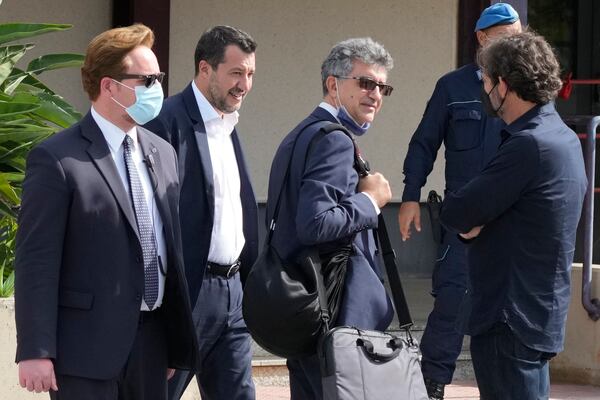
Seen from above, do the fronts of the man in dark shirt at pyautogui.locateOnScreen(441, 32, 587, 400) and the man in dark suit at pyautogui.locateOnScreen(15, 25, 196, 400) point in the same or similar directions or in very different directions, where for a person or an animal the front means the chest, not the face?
very different directions

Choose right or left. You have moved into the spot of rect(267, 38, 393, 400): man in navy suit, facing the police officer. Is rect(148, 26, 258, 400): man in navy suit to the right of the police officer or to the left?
left

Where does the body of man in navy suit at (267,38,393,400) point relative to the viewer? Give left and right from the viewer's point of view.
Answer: facing to the right of the viewer

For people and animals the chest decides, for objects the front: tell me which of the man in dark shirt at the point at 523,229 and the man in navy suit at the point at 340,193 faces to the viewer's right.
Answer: the man in navy suit

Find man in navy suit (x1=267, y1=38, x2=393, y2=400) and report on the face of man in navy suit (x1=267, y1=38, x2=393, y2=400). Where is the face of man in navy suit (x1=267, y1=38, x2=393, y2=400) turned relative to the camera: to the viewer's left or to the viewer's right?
to the viewer's right

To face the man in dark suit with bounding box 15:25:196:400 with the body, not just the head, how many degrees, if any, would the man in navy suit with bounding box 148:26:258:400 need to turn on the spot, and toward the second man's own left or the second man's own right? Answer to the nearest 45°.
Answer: approximately 45° to the second man's own right

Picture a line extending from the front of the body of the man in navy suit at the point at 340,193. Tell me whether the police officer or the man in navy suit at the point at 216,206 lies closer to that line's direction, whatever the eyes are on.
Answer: the police officer

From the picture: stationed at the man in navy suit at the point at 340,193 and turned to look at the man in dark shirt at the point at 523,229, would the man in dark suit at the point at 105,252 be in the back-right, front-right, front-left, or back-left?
back-right

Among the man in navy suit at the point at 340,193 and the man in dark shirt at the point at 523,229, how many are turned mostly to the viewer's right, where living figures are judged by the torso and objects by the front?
1

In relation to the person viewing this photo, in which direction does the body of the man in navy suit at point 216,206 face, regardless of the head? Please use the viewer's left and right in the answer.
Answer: facing the viewer and to the right of the viewer

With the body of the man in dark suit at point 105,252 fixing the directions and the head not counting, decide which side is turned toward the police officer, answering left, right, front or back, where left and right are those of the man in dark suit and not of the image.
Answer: left

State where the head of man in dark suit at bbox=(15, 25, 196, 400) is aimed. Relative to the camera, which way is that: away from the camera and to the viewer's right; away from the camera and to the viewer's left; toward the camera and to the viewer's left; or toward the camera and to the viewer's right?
toward the camera and to the viewer's right
